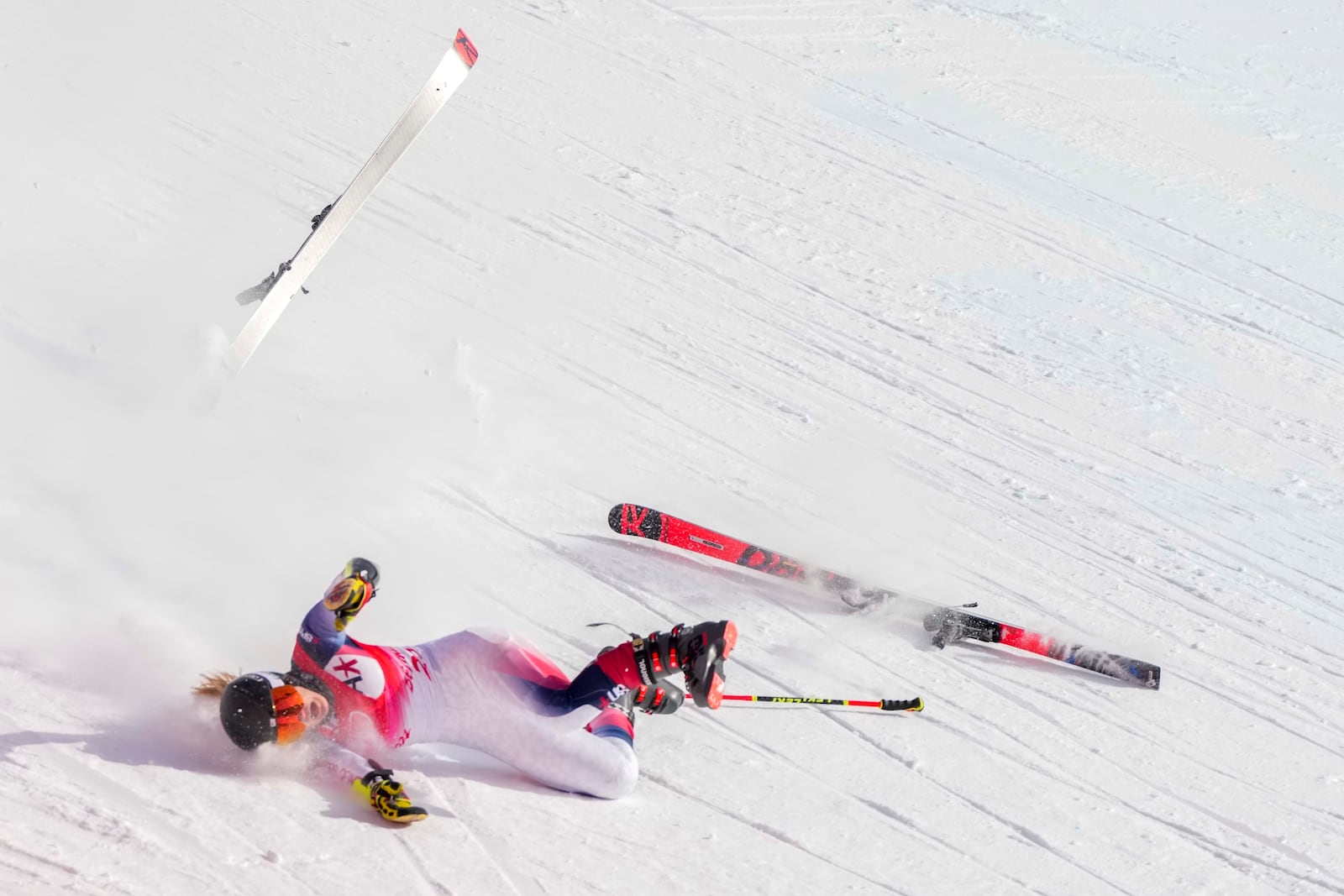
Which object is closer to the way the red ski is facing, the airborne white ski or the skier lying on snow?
the airborne white ski

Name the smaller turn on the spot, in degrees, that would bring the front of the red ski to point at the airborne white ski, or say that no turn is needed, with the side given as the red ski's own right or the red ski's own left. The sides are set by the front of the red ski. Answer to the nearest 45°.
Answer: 0° — it already faces it

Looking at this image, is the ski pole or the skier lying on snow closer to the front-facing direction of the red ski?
the skier lying on snow

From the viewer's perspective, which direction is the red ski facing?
to the viewer's left

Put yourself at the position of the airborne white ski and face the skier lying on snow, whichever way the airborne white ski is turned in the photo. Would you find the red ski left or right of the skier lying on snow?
left

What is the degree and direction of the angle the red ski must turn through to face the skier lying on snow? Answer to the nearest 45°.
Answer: approximately 45° to its left

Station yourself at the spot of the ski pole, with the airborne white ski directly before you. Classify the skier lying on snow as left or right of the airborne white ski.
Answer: left

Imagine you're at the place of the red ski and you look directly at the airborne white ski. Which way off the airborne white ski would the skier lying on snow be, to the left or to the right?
left

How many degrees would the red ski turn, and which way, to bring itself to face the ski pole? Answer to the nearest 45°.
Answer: approximately 90° to its left
